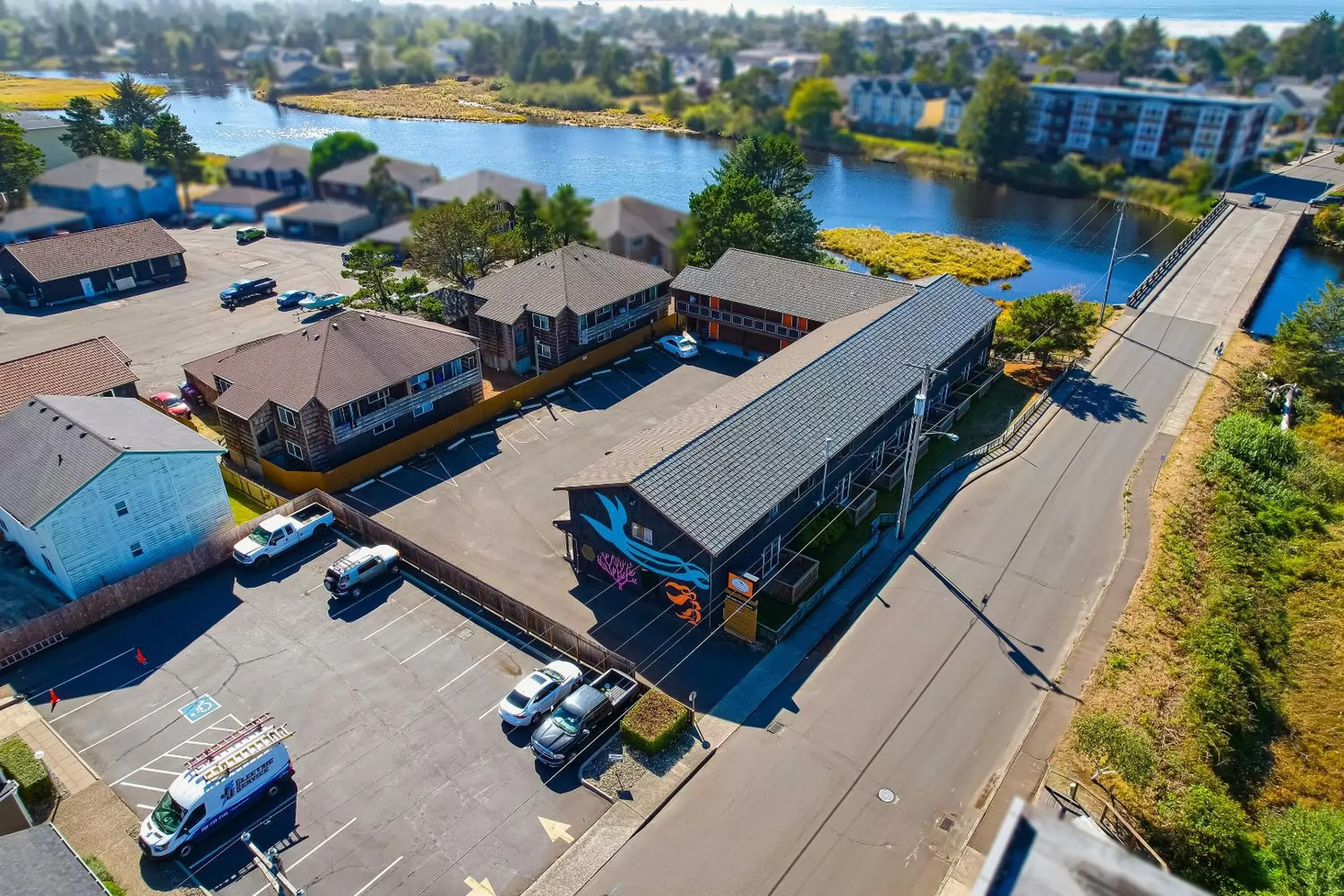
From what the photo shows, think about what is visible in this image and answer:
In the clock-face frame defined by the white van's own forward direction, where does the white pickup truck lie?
The white pickup truck is roughly at 5 o'clock from the white van.

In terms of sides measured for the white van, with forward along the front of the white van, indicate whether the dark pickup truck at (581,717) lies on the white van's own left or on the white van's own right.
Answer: on the white van's own left

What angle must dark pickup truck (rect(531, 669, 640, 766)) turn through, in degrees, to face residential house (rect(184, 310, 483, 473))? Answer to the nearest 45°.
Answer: approximately 90° to its right

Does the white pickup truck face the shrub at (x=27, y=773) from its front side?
yes

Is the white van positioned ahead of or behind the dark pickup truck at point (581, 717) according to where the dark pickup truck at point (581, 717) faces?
ahead
